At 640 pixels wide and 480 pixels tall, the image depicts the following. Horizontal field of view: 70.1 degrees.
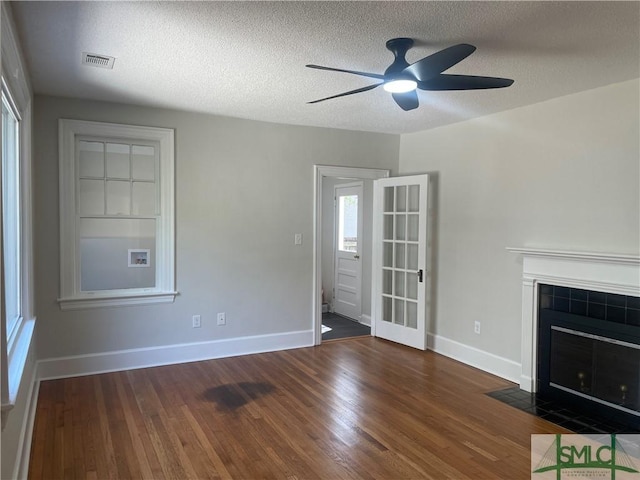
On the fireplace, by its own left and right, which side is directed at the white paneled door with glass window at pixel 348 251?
right

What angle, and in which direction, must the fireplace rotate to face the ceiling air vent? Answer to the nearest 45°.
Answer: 0° — it already faces it

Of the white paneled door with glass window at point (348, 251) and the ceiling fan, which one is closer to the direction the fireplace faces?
the ceiling fan

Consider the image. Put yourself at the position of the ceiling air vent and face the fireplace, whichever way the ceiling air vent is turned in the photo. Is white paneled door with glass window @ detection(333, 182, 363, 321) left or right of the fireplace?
left

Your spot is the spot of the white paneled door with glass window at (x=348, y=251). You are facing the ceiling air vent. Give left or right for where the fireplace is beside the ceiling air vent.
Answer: left

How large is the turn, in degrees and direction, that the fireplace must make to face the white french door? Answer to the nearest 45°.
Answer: approximately 90° to its right

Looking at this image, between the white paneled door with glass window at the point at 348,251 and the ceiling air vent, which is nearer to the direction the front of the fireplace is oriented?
the ceiling air vent

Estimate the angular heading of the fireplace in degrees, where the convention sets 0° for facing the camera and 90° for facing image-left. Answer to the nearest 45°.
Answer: approximately 45°

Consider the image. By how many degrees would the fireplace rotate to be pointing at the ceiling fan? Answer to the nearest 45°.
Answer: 0° — it already faces it

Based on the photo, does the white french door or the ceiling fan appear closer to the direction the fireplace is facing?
the ceiling fan
